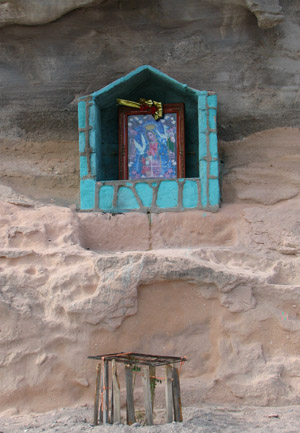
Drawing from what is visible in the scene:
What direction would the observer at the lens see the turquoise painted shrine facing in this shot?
facing the viewer

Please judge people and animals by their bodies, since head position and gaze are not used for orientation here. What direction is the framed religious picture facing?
toward the camera

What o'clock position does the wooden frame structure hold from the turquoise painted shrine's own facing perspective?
The wooden frame structure is roughly at 12 o'clock from the turquoise painted shrine.

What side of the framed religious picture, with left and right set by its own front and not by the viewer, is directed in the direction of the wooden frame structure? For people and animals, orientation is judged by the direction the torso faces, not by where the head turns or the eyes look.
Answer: front
